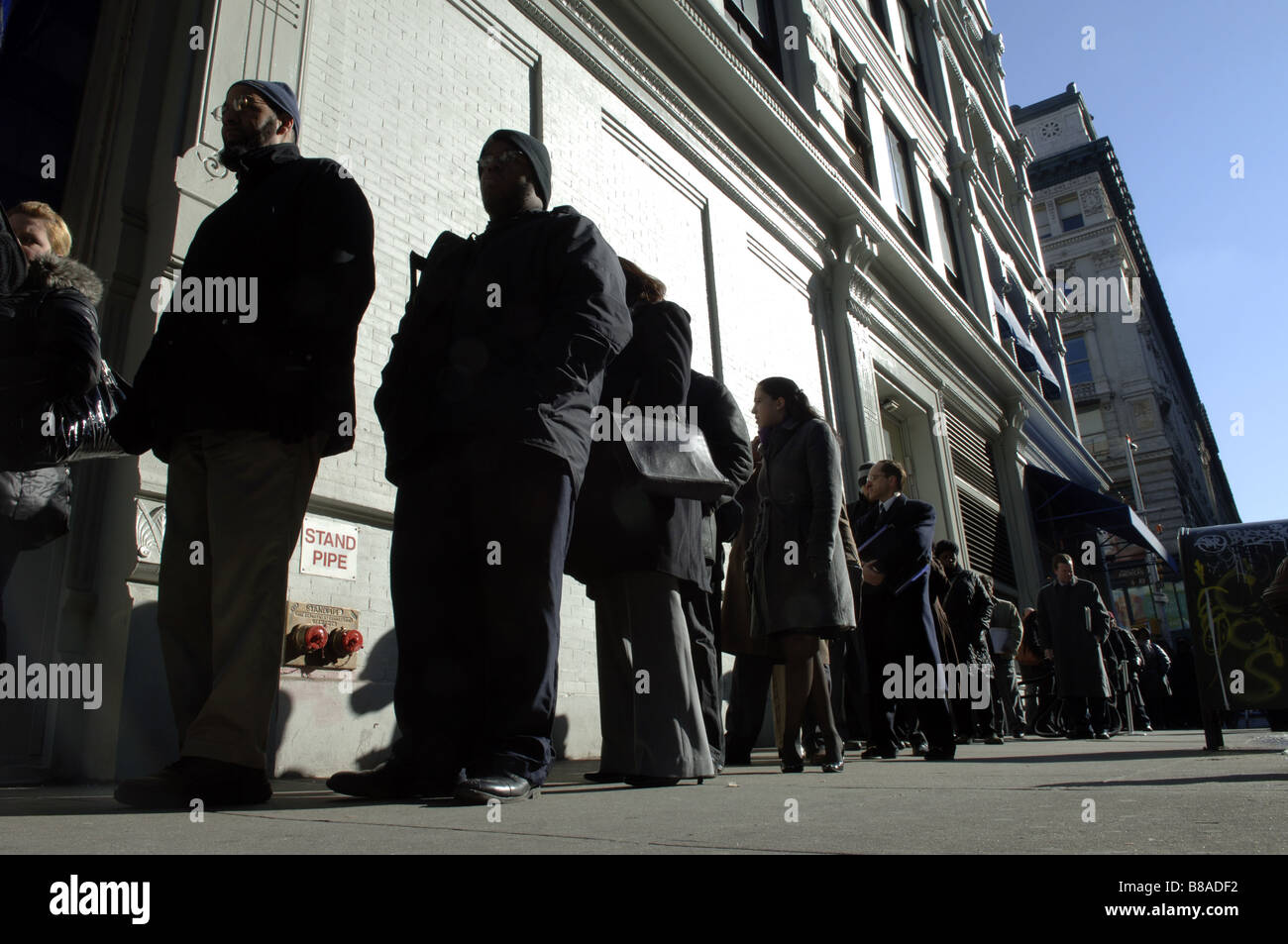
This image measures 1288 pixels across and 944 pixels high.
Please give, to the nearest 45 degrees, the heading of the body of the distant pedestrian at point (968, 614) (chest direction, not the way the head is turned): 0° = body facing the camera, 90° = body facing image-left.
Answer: approximately 45°

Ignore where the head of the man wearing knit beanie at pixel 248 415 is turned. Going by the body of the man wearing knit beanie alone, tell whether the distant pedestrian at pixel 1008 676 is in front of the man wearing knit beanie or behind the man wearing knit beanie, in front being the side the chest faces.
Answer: behind

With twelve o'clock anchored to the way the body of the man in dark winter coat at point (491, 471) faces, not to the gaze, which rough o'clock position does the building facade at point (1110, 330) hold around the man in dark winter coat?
The building facade is roughly at 6 o'clock from the man in dark winter coat.

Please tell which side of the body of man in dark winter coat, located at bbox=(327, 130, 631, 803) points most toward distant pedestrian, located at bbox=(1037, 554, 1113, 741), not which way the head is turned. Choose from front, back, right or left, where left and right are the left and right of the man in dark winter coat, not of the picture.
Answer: back

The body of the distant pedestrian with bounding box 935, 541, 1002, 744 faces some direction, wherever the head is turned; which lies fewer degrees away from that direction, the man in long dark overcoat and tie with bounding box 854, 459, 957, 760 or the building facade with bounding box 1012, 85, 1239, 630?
the man in long dark overcoat and tie

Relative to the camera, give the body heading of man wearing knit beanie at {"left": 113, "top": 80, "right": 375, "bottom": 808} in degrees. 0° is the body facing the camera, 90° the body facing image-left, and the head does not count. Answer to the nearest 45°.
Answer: approximately 45°

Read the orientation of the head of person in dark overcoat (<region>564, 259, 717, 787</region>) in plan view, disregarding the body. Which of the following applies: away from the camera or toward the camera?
away from the camera

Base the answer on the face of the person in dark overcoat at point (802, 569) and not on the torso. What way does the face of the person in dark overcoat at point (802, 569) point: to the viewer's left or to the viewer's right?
to the viewer's left

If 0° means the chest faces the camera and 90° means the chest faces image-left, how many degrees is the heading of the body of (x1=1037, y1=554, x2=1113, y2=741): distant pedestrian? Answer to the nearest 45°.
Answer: approximately 0°

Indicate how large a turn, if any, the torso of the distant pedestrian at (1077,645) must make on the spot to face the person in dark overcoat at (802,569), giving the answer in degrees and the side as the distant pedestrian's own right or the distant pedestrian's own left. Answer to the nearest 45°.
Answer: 0° — they already face them
